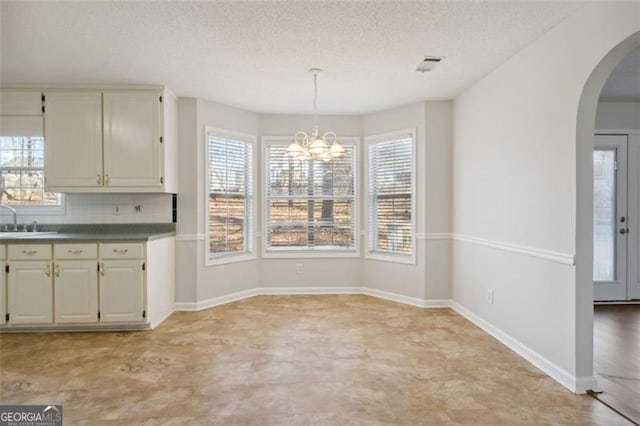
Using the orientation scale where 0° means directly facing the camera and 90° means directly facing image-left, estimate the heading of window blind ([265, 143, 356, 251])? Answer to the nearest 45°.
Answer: approximately 0°

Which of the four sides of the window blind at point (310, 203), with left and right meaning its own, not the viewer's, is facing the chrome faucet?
right

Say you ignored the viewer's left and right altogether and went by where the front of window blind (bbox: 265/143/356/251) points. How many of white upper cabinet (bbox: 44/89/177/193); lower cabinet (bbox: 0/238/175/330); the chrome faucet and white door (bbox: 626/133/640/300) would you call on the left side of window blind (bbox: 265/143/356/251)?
1

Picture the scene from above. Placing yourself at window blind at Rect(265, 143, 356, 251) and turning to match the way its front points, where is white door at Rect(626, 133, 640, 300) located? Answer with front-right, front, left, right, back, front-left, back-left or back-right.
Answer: left

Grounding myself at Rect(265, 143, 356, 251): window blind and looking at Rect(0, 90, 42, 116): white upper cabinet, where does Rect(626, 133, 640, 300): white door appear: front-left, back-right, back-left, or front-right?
back-left

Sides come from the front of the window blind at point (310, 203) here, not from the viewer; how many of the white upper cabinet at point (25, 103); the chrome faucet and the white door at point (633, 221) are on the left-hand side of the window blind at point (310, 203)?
1

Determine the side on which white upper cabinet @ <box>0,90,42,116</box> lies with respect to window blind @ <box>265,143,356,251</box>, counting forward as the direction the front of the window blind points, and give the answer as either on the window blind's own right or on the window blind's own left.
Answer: on the window blind's own right

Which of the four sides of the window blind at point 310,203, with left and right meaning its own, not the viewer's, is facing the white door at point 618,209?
left

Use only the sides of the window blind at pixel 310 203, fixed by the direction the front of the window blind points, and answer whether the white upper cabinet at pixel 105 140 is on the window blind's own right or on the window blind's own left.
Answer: on the window blind's own right

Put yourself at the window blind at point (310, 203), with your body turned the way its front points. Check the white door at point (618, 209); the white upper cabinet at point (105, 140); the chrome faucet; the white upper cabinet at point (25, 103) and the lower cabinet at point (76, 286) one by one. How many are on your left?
1

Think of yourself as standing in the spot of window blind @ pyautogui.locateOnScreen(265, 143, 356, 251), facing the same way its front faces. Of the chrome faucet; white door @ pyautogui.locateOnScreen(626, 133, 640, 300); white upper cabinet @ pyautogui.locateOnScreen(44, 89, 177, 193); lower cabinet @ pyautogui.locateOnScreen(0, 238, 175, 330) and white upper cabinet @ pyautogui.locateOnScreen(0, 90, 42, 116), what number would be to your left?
1
